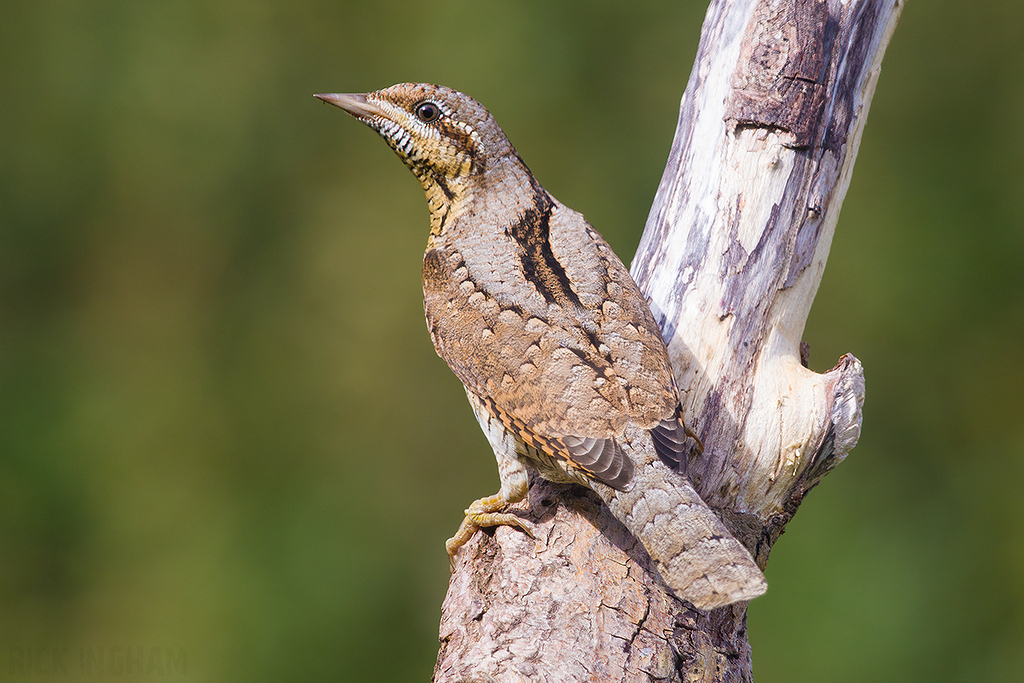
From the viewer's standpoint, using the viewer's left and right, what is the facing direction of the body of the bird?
facing away from the viewer and to the left of the viewer
